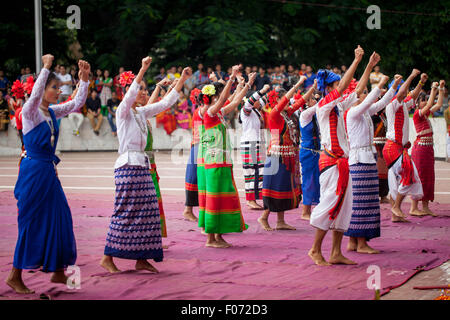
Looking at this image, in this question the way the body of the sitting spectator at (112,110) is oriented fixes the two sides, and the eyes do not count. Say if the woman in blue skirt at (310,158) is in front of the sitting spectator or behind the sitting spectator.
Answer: in front

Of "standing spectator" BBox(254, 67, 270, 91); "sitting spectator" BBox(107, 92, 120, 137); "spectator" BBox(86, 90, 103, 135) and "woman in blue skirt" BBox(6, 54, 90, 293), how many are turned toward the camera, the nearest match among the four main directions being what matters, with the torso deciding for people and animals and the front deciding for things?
3

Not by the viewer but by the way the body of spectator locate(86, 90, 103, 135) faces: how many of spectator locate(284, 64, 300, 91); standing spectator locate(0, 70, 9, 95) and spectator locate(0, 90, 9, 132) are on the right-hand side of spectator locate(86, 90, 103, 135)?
2

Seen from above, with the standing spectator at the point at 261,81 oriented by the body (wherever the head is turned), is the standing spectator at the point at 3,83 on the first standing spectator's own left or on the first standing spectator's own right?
on the first standing spectator's own right

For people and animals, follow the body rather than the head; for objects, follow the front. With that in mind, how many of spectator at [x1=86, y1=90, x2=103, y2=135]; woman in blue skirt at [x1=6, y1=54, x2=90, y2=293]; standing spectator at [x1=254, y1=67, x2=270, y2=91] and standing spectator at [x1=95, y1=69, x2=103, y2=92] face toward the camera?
3

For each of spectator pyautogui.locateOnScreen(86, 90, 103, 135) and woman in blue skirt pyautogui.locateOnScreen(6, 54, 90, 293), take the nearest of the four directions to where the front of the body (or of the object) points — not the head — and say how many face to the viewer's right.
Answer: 1

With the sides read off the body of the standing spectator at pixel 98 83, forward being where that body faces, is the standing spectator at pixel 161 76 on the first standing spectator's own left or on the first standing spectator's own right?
on the first standing spectator's own left
